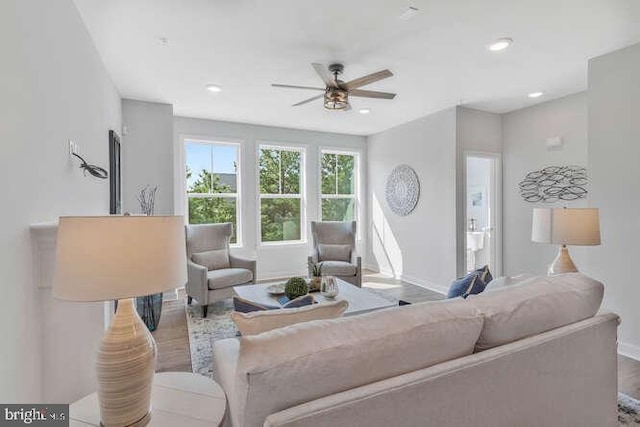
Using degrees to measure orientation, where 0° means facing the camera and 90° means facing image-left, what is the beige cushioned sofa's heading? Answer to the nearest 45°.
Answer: approximately 135°

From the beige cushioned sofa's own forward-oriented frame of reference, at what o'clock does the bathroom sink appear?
The bathroom sink is roughly at 2 o'clock from the beige cushioned sofa.

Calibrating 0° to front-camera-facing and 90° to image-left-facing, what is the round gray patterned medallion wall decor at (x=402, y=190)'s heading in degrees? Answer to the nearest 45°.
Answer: approximately 45°

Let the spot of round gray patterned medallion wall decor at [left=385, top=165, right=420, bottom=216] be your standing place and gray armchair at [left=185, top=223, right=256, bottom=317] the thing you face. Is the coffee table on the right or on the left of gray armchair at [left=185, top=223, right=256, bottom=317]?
left

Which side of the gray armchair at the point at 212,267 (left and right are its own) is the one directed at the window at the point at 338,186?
left

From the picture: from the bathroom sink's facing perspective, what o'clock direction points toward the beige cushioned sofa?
The beige cushioned sofa is roughly at 12 o'clock from the bathroom sink.

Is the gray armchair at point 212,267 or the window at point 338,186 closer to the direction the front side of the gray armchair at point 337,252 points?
the gray armchair

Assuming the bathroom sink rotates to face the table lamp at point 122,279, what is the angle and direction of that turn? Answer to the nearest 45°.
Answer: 0° — it already faces it

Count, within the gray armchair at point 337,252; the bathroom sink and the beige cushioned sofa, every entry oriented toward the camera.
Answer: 2
